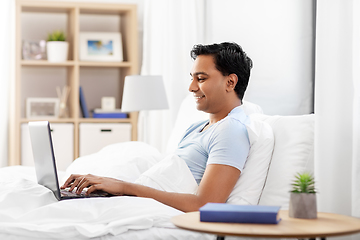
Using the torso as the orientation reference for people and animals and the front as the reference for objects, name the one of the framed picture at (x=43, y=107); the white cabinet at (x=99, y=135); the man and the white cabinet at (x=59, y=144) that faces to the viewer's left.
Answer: the man

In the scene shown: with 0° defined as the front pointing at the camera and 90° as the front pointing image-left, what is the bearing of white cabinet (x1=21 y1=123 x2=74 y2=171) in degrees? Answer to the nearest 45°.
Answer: approximately 0°

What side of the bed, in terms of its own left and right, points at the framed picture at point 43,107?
right

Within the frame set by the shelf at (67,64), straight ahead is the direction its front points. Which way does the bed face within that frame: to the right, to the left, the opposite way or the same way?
to the right

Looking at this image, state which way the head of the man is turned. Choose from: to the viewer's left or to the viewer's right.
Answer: to the viewer's left

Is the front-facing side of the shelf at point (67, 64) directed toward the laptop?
yes

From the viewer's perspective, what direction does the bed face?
to the viewer's left

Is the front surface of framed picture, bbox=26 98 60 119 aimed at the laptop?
yes

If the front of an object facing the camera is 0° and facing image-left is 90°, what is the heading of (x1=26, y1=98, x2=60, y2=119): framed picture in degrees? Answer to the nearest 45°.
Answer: approximately 0°

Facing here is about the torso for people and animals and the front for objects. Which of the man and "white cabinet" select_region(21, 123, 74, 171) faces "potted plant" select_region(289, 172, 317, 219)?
the white cabinet
